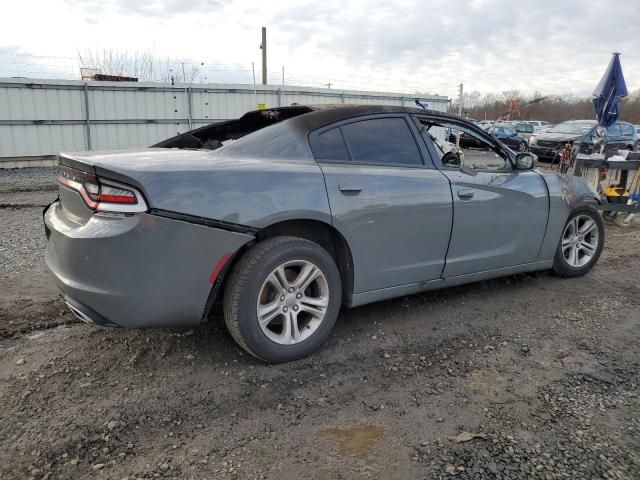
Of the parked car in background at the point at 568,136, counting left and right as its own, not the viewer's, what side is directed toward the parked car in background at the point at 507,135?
right

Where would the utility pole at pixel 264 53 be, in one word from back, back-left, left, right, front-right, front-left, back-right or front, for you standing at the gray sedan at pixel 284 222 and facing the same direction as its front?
front-left

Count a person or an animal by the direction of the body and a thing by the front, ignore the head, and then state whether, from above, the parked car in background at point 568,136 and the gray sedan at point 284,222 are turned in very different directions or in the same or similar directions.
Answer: very different directions

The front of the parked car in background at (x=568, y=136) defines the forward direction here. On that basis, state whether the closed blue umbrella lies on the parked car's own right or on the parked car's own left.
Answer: on the parked car's own left

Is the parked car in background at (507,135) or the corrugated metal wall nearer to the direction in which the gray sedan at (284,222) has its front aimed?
the parked car in background

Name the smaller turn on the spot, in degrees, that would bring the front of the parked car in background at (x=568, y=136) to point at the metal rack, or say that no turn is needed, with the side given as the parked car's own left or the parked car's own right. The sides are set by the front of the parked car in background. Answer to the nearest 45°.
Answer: approximately 45° to the parked car's own left

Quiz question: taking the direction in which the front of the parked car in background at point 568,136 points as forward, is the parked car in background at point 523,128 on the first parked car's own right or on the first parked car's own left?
on the first parked car's own right

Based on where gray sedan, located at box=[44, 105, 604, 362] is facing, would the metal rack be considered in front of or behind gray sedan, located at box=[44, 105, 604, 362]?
in front

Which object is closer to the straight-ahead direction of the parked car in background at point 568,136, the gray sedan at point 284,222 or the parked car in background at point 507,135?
the gray sedan

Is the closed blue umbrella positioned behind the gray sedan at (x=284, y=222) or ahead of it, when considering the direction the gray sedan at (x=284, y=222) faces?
ahead

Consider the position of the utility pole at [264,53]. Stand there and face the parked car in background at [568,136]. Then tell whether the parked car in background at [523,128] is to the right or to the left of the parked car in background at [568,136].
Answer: left

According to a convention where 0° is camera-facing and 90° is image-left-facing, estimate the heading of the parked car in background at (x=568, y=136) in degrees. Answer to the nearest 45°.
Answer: approximately 45°

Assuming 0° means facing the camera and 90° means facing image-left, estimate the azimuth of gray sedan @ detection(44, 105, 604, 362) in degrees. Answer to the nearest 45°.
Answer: approximately 225°

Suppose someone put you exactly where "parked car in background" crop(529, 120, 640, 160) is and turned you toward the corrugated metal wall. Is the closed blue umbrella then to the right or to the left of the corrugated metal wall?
left

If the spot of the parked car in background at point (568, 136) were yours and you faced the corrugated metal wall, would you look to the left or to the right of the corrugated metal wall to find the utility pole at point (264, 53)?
right

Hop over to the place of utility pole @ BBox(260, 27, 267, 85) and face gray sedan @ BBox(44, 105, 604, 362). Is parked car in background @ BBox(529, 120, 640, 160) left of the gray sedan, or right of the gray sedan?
left
